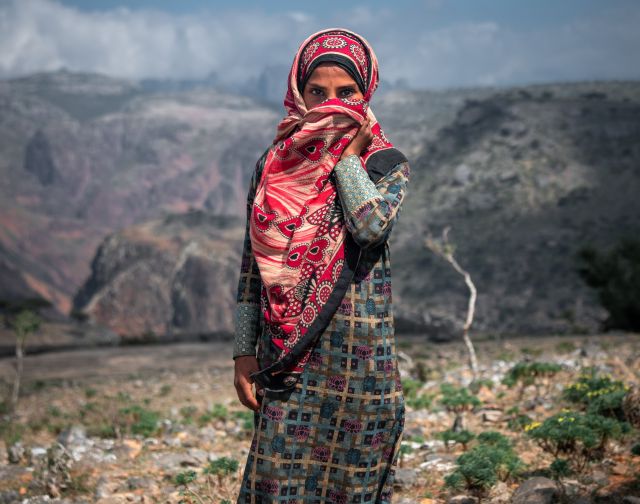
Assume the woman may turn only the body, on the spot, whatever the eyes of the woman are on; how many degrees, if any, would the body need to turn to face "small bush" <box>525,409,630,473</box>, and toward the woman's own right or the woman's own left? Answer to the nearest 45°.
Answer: approximately 135° to the woman's own left

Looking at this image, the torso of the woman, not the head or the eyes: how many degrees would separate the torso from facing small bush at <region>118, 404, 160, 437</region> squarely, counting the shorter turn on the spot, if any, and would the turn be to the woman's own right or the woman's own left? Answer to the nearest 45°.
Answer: approximately 180°

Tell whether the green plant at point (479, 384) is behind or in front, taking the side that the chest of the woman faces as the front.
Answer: behind

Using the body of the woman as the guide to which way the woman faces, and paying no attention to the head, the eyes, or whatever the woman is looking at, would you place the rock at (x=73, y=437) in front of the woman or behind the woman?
behind

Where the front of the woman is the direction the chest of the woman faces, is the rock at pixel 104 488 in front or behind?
behind

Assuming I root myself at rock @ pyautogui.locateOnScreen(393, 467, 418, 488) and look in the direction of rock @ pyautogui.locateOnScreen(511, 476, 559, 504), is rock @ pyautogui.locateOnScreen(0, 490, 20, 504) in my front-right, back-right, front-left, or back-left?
back-right

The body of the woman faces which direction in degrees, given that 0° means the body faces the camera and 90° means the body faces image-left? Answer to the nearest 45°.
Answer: approximately 0°

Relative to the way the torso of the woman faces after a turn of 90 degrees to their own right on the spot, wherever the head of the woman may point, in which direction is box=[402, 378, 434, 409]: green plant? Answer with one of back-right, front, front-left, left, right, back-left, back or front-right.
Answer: right
